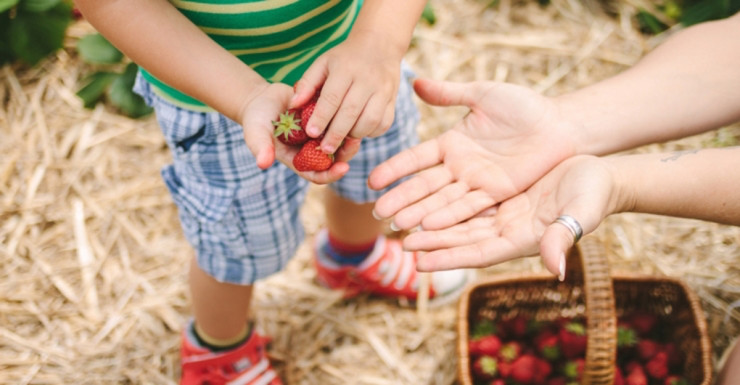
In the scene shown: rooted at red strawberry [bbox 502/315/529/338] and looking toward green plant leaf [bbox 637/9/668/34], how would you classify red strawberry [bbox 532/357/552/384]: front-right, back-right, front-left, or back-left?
back-right

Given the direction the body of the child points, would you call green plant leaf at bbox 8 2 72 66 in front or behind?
behind

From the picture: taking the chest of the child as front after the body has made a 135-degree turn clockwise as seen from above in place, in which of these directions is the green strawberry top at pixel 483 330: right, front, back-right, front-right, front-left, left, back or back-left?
back

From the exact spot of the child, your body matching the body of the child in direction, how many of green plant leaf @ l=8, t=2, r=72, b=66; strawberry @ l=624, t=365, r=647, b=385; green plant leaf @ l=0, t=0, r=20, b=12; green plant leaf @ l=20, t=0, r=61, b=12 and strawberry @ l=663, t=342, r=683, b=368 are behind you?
3

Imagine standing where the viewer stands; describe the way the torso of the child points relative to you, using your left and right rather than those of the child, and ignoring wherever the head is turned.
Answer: facing the viewer and to the right of the viewer

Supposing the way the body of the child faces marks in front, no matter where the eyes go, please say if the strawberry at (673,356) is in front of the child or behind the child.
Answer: in front

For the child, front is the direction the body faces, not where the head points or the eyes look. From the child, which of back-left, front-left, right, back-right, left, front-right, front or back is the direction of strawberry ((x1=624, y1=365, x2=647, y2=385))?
front-left

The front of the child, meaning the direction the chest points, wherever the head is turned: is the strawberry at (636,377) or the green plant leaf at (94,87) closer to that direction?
the strawberry

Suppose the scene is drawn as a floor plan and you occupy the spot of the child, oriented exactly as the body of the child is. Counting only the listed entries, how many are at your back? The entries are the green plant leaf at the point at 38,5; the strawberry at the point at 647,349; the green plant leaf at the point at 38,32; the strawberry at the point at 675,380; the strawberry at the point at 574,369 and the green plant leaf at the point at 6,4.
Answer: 3

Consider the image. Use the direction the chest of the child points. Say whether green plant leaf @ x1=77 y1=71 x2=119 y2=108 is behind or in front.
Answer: behind

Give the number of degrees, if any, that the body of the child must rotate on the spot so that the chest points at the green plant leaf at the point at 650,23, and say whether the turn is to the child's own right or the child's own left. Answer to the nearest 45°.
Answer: approximately 90° to the child's own left

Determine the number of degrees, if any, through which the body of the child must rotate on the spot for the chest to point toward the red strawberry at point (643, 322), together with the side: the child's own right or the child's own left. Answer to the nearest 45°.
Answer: approximately 45° to the child's own left

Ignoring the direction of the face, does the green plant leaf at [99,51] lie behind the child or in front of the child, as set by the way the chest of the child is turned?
behind

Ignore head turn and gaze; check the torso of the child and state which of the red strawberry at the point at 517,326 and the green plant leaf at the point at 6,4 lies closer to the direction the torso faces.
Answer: the red strawberry

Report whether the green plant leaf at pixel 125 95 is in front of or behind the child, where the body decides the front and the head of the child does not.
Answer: behind

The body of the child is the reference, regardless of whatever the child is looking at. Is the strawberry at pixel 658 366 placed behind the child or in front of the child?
in front

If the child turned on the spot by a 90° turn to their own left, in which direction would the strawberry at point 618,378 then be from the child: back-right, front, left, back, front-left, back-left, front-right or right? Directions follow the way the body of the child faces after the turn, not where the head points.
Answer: front-right
